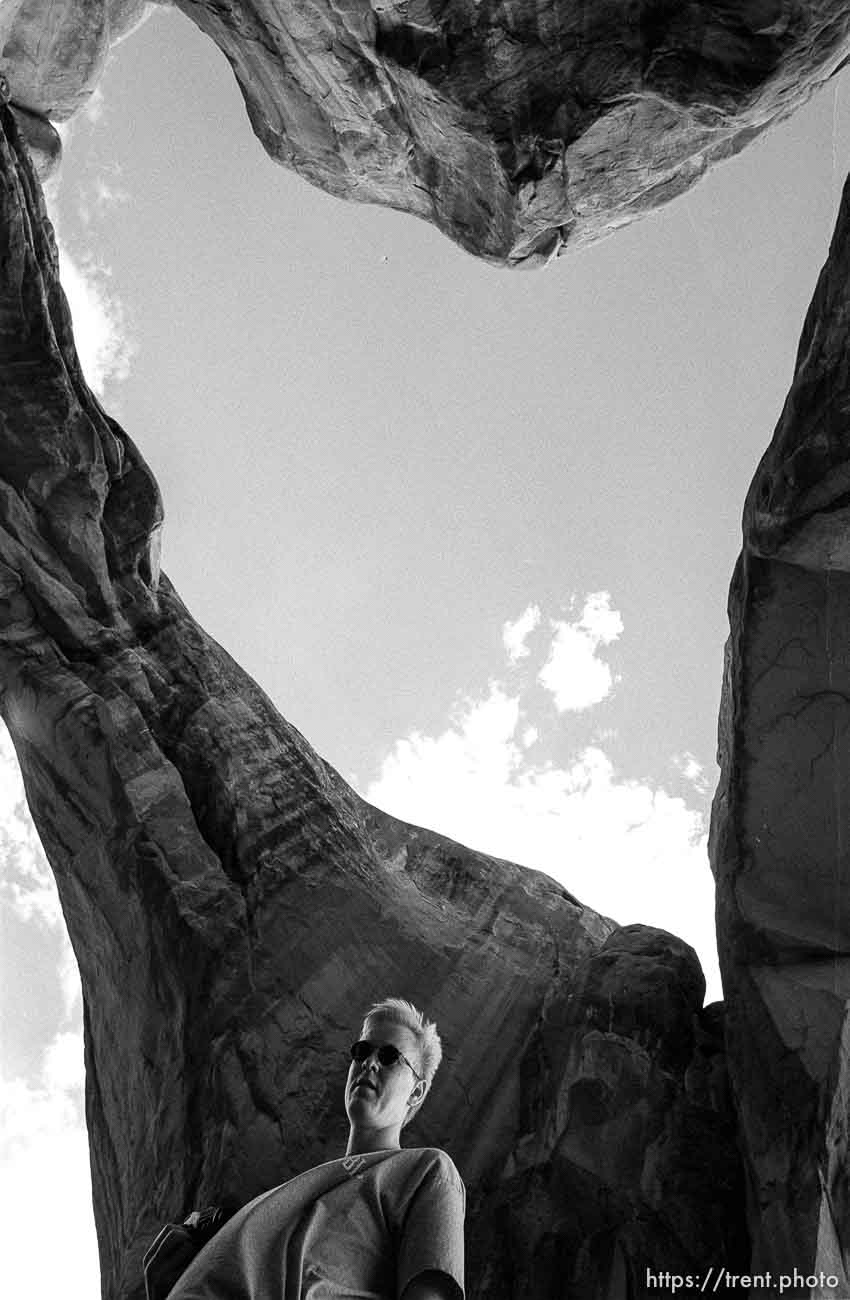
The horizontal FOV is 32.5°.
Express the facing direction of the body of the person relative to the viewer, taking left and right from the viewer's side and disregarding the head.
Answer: facing the viewer and to the left of the viewer
